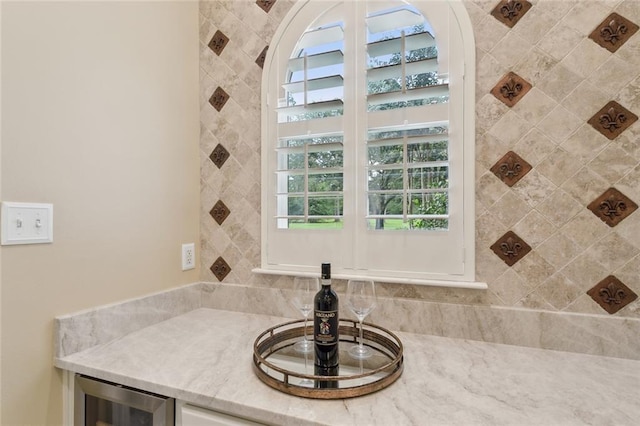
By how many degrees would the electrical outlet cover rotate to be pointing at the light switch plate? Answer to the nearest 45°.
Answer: approximately 90° to its right

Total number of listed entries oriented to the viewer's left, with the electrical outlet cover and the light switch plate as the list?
0

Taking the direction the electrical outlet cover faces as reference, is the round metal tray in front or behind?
in front

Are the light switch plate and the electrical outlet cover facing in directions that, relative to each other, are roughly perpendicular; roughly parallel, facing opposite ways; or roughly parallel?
roughly parallel

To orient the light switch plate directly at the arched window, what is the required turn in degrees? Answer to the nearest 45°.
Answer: approximately 45° to its left

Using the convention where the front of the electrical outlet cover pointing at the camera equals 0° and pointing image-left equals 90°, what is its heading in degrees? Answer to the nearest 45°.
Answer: approximately 315°

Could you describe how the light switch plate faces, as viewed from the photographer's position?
facing the viewer and to the right of the viewer

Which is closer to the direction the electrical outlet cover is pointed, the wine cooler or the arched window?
the arched window

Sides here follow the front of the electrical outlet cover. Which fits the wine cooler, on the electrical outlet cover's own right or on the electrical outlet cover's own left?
on the electrical outlet cover's own right

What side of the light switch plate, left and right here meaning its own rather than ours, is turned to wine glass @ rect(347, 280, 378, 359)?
front

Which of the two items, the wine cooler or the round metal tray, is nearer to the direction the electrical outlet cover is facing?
the round metal tray

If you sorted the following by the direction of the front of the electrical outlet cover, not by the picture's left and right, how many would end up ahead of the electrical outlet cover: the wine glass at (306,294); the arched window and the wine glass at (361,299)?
3
